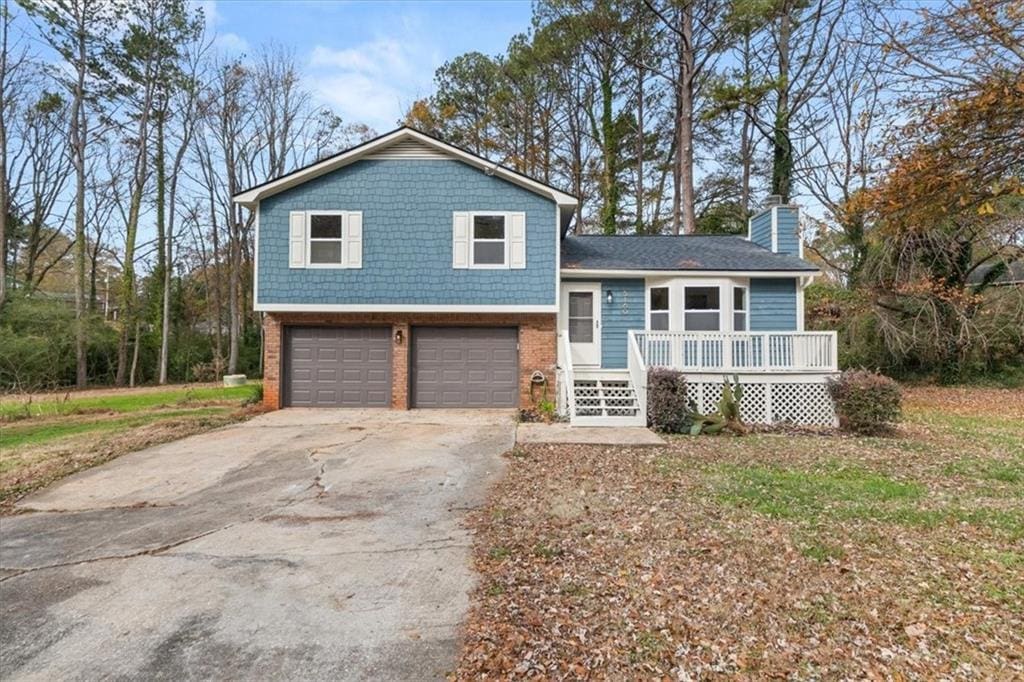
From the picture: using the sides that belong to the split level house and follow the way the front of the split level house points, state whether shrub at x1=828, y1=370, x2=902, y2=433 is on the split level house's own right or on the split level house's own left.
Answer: on the split level house's own left

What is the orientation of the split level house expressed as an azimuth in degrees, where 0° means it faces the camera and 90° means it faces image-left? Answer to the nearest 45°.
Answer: approximately 0°

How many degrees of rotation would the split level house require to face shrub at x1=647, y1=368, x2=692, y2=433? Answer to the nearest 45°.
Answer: approximately 45° to its left

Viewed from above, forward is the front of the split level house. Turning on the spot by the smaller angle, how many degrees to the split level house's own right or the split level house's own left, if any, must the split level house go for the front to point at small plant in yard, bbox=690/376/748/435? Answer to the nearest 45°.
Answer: approximately 45° to the split level house's own left
